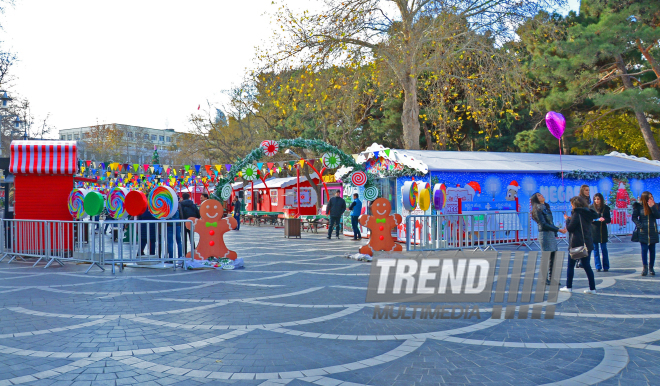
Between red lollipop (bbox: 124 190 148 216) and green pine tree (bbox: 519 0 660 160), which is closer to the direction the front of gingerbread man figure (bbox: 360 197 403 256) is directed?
the red lollipop

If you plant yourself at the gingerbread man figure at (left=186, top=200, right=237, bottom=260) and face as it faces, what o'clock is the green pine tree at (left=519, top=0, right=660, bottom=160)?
The green pine tree is roughly at 8 o'clock from the gingerbread man figure.

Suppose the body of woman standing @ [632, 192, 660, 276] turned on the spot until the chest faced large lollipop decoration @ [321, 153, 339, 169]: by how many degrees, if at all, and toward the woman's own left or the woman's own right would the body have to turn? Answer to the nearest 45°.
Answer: approximately 90° to the woman's own right

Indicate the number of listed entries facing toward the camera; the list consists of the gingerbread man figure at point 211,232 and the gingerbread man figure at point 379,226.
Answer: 2

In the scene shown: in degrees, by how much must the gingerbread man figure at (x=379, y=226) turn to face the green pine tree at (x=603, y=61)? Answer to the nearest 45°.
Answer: approximately 135° to its left

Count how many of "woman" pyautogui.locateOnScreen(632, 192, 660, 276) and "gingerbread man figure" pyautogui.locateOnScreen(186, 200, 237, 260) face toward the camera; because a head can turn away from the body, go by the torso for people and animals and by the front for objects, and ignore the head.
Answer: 2

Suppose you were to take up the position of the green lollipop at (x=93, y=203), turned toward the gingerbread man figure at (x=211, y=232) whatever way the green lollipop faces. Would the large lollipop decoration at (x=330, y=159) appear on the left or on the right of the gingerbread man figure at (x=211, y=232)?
left

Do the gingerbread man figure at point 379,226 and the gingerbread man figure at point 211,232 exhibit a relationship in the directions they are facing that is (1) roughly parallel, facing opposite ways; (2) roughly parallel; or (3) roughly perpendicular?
roughly parallel

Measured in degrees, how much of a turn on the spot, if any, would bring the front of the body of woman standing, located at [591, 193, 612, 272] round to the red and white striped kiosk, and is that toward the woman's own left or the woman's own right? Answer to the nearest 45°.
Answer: approximately 45° to the woman's own right

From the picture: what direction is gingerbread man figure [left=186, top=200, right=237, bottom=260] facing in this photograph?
toward the camera

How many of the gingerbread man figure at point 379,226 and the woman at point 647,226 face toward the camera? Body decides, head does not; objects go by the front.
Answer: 2

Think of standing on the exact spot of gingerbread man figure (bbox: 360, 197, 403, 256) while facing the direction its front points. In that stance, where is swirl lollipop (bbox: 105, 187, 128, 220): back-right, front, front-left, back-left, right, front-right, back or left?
right

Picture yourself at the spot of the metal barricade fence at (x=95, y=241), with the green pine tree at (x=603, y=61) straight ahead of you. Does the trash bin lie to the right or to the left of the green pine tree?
left

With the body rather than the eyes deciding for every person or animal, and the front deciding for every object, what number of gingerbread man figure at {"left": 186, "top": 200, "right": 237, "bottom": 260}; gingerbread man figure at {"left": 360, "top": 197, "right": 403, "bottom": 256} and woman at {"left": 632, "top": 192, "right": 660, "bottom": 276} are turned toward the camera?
3

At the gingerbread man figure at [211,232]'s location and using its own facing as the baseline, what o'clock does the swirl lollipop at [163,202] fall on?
The swirl lollipop is roughly at 3 o'clock from the gingerbread man figure.
